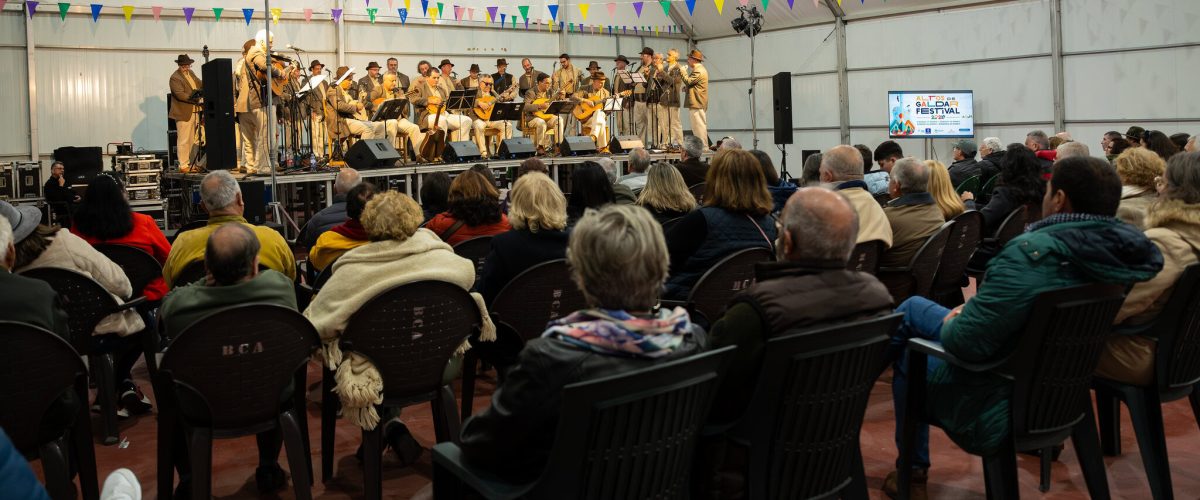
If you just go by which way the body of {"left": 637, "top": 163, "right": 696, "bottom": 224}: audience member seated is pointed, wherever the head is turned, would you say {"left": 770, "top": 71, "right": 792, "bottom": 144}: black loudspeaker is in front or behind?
in front

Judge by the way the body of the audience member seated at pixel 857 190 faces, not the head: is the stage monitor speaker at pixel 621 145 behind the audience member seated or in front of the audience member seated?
in front

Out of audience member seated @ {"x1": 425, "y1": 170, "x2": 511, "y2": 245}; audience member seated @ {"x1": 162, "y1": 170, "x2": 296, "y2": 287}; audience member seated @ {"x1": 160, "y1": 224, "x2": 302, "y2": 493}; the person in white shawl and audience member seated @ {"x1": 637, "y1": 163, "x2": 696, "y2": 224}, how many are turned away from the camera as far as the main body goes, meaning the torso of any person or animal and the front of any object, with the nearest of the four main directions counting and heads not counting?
5

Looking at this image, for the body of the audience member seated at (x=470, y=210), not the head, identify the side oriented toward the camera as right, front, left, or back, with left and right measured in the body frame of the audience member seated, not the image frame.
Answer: back

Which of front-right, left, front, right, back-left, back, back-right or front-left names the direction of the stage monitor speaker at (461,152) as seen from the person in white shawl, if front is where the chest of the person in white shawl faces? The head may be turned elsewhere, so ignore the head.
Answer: front

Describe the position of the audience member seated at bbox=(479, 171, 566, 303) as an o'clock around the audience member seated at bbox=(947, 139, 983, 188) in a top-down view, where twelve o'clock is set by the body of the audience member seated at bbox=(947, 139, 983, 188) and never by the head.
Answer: the audience member seated at bbox=(479, 171, 566, 303) is roughly at 8 o'clock from the audience member seated at bbox=(947, 139, 983, 188).

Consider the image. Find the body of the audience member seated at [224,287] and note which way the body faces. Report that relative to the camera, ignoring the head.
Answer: away from the camera

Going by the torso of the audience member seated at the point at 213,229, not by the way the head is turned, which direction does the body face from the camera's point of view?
away from the camera

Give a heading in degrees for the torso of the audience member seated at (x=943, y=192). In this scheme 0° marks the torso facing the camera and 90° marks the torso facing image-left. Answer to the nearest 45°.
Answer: approximately 135°

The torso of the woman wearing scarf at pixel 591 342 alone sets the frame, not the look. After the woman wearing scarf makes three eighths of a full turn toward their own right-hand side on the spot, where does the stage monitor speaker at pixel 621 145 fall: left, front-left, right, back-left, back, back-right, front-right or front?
left

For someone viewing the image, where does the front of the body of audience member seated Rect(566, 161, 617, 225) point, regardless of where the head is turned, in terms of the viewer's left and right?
facing away from the viewer

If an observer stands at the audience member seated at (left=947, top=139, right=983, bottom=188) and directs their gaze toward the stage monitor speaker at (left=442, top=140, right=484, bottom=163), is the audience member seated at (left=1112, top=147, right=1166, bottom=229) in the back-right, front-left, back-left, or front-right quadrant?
back-left
